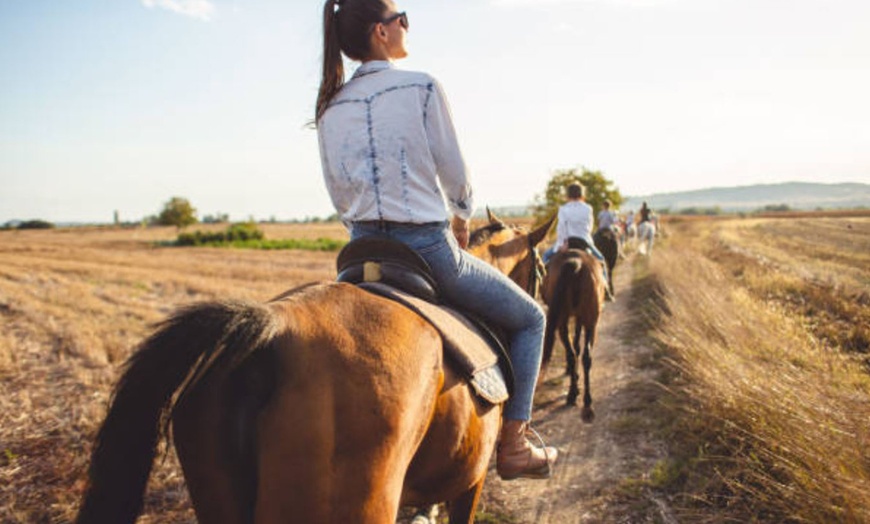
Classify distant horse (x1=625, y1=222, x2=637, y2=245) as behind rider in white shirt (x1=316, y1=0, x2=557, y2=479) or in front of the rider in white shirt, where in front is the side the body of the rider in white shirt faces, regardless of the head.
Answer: in front

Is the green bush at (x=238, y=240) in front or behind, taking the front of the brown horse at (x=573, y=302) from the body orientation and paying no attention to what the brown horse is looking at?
in front

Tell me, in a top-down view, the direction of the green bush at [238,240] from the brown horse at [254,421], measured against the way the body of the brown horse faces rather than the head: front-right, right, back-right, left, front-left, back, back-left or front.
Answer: front-left

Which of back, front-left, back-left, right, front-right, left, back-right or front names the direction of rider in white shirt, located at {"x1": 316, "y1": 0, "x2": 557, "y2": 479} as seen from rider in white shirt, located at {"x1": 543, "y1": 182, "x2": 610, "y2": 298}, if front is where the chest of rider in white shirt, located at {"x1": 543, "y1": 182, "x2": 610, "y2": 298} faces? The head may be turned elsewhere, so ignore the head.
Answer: back

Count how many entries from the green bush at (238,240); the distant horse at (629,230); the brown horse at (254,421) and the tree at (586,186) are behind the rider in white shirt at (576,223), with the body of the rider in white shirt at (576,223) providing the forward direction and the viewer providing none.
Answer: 1

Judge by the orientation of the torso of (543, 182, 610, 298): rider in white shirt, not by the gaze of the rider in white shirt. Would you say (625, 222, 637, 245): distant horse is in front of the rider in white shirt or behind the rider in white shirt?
in front

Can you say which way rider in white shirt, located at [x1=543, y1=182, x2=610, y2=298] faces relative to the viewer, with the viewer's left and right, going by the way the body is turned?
facing away from the viewer

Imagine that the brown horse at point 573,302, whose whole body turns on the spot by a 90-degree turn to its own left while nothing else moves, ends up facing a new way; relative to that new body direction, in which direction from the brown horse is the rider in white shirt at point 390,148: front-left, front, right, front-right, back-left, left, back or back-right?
left

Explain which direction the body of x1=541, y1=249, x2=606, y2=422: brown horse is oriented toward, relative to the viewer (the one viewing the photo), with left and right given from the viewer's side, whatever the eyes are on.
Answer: facing away from the viewer

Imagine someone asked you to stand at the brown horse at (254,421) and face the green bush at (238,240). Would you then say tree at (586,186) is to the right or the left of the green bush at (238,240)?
right

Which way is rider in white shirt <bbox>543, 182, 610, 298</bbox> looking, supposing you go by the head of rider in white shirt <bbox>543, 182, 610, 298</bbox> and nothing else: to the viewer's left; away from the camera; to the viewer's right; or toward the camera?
away from the camera

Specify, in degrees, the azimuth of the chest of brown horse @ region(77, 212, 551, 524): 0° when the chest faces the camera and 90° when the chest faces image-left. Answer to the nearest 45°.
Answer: approximately 225°

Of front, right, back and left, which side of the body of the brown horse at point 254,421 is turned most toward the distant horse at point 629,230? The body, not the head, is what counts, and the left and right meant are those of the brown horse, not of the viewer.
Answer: front

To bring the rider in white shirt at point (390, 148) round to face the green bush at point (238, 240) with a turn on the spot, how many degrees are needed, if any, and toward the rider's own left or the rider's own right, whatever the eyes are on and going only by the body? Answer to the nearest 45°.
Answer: approximately 45° to the rider's own left

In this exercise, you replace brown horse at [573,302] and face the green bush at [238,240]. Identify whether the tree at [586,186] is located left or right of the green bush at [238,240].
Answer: right

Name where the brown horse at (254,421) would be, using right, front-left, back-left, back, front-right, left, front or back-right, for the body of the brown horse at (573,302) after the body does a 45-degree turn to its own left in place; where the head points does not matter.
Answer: back-left
